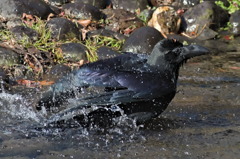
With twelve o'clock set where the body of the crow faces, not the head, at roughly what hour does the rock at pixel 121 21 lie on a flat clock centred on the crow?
The rock is roughly at 9 o'clock from the crow.

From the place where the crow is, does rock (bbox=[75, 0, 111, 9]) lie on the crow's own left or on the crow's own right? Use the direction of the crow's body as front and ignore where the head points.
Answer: on the crow's own left

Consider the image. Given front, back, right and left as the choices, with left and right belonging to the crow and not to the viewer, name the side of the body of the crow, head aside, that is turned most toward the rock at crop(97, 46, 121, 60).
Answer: left

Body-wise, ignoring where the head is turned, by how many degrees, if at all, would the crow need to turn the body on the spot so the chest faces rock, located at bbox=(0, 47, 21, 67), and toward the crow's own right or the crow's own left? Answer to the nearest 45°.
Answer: approximately 135° to the crow's own left

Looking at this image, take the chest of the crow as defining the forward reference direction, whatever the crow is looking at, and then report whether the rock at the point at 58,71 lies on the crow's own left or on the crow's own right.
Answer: on the crow's own left

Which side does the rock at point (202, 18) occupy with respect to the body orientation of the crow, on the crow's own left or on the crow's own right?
on the crow's own left

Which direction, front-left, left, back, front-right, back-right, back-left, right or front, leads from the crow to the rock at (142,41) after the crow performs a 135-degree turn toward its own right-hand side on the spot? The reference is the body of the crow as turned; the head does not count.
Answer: back-right

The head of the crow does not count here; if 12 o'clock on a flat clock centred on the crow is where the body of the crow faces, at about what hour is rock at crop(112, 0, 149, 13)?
The rock is roughly at 9 o'clock from the crow.

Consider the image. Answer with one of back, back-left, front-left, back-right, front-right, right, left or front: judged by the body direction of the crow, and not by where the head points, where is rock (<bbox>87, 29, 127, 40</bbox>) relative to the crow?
left

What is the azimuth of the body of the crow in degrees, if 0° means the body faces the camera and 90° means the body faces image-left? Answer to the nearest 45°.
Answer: approximately 270°
